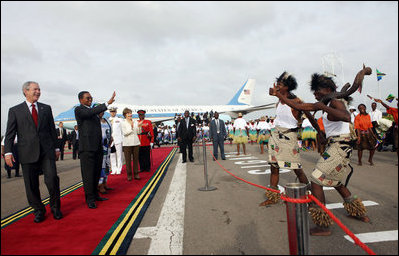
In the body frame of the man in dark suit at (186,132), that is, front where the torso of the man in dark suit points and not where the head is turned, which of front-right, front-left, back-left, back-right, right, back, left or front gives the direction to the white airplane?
back

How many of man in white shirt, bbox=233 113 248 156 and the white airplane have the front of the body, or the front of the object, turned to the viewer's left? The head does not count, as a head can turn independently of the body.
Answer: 1

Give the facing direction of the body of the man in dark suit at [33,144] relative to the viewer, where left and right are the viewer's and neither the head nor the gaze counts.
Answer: facing the viewer

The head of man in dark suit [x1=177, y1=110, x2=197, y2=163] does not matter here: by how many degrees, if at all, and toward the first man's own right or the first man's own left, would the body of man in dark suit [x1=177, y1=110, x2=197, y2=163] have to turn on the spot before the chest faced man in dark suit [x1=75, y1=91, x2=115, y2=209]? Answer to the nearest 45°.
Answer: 0° — they already face them

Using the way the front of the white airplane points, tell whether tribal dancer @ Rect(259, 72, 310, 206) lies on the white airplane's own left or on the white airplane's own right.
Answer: on the white airplane's own left

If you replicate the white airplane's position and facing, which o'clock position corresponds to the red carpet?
The red carpet is roughly at 9 o'clock from the white airplane.

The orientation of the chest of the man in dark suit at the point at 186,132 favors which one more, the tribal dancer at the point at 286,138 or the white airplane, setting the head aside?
the tribal dancer

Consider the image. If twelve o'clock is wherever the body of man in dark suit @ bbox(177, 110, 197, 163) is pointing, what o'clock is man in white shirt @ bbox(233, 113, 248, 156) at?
The man in white shirt is roughly at 8 o'clock from the man in dark suit.

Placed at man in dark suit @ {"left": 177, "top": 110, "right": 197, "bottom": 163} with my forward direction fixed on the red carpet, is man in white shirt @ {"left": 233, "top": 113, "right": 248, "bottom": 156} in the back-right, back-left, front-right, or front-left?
back-left

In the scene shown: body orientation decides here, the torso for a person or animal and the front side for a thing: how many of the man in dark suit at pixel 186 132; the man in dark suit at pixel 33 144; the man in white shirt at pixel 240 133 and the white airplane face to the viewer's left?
1

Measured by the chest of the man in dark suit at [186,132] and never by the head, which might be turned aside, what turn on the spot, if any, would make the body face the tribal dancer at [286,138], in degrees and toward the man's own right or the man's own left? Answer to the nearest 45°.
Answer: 0° — they already face them

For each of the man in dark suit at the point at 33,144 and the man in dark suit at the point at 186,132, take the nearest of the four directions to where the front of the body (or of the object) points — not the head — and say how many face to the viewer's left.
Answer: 0

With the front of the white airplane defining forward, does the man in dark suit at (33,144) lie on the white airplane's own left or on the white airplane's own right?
on the white airplane's own left

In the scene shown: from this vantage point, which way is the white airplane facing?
to the viewer's left

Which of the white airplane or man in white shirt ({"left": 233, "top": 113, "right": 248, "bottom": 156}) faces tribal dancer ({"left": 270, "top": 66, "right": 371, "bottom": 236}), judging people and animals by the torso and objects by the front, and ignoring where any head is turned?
the man in white shirt

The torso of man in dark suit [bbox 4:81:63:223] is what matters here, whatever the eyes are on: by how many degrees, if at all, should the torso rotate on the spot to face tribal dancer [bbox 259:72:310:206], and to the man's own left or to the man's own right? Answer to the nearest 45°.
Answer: approximately 45° to the man's own left

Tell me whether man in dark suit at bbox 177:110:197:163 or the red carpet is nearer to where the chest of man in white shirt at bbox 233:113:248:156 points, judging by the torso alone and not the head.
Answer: the man in dark suit

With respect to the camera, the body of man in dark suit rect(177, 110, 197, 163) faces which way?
toward the camera
